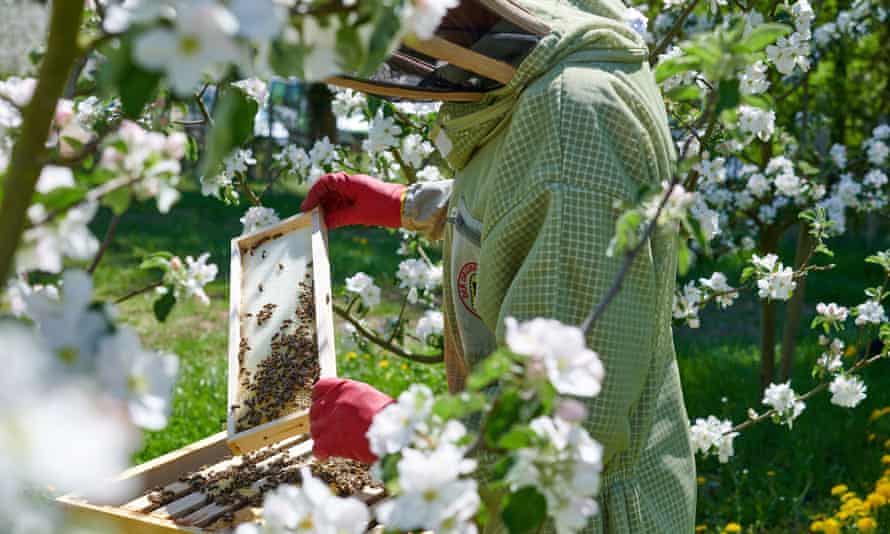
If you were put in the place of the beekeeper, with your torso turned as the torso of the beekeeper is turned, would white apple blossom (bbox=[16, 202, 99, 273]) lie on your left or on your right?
on your left

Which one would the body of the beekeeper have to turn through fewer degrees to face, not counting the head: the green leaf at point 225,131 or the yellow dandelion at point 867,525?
the green leaf

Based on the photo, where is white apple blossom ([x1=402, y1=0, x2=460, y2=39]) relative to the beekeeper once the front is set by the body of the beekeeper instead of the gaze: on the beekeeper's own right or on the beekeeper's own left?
on the beekeeper's own left

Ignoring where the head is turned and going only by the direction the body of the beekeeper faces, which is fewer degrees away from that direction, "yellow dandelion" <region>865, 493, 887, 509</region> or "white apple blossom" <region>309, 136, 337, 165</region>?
the white apple blossom

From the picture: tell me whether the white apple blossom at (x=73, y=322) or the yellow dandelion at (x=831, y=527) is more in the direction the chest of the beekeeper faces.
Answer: the white apple blossom

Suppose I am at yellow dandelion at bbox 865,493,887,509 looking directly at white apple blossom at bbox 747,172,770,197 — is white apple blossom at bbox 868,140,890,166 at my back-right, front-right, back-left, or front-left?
front-right

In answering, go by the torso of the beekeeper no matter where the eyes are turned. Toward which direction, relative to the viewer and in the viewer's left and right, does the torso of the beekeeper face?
facing to the left of the viewer

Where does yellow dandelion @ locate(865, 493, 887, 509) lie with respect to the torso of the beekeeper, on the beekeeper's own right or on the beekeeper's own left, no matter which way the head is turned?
on the beekeeper's own right

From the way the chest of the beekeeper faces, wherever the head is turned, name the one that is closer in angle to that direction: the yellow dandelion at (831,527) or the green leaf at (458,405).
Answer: the green leaf

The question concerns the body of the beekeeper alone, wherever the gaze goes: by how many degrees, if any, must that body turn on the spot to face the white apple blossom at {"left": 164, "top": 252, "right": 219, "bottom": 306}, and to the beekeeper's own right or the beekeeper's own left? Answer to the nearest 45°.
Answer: approximately 45° to the beekeeper's own left
